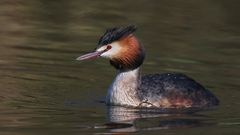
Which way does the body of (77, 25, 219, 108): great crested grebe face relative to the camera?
to the viewer's left
